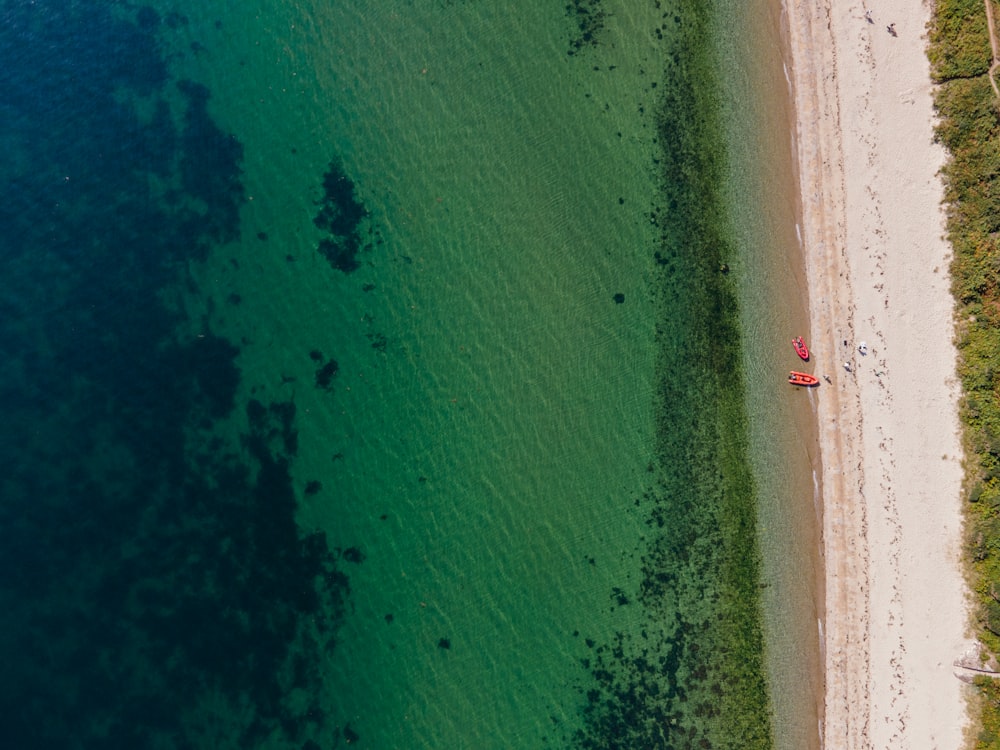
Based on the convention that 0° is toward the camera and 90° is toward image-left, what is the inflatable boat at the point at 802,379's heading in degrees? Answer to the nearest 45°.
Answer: approximately 270°
